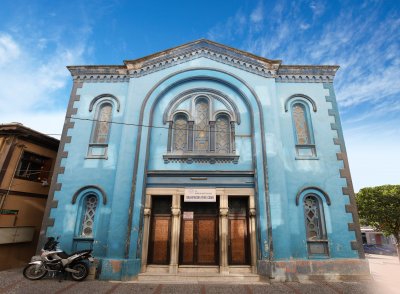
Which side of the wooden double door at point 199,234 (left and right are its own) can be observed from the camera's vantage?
front

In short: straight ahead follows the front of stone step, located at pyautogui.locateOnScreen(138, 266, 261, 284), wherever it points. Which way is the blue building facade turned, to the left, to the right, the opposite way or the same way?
the same way

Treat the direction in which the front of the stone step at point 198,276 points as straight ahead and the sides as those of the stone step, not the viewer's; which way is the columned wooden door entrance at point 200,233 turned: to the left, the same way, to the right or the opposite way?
the same way

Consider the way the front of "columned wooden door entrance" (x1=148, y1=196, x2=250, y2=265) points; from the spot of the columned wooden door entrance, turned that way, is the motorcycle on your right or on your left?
on your right

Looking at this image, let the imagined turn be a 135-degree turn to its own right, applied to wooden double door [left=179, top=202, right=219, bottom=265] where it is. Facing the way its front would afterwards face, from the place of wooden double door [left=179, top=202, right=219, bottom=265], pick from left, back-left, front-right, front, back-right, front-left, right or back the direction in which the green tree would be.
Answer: right

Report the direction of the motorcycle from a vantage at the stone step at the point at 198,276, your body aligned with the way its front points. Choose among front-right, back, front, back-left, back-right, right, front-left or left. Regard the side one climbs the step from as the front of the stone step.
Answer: right

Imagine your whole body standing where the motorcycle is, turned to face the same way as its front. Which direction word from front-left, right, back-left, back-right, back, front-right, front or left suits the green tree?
back

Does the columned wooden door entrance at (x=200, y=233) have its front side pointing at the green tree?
no

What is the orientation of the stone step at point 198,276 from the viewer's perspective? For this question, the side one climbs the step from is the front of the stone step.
toward the camera

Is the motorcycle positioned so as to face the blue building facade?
no

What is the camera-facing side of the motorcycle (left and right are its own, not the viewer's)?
left

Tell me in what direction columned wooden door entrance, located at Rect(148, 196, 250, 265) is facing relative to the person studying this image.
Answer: facing the viewer

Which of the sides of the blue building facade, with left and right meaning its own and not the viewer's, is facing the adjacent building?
right

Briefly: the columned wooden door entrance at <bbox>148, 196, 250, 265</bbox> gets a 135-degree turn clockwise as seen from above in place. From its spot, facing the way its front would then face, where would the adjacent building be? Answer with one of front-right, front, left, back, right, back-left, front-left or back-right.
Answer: front-left

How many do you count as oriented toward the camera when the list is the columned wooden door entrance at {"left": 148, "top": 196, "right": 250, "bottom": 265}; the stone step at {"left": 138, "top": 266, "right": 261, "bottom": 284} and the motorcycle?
2
